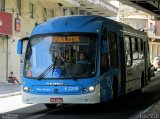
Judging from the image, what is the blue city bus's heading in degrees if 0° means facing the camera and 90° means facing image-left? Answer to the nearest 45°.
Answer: approximately 45°
